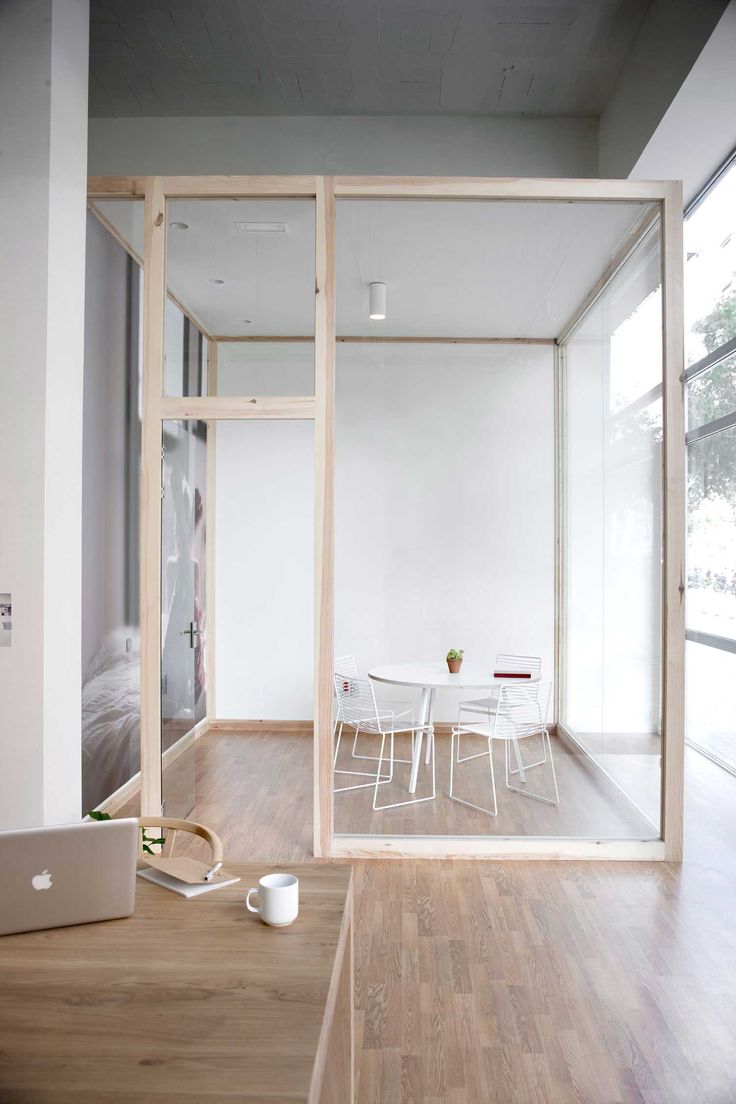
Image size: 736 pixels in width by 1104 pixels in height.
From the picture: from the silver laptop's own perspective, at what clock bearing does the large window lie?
The large window is roughly at 2 o'clock from the silver laptop.

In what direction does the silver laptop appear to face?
away from the camera

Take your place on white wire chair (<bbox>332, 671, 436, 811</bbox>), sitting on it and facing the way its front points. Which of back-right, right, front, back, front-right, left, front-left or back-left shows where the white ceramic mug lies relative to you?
back-right

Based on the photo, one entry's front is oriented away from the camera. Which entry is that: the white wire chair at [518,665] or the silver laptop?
the silver laptop

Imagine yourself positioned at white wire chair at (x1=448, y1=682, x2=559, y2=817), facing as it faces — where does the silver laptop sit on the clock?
The silver laptop is roughly at 8 o'clock from the white wire chair.

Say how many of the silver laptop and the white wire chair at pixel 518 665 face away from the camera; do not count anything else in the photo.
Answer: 1

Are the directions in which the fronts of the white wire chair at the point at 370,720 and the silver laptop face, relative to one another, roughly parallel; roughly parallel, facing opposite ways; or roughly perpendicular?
roughly perpendicular

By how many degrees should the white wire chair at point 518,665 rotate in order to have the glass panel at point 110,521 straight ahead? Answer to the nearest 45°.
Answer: approximately 45° to its right

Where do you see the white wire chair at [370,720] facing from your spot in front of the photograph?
facing away from the viewer and to the right of the viewer

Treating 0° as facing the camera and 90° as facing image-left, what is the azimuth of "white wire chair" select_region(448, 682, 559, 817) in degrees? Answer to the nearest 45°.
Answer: approximately 135°

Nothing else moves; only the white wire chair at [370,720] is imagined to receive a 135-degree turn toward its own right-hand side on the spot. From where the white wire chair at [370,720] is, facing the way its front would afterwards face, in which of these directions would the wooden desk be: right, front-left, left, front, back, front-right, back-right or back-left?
front
